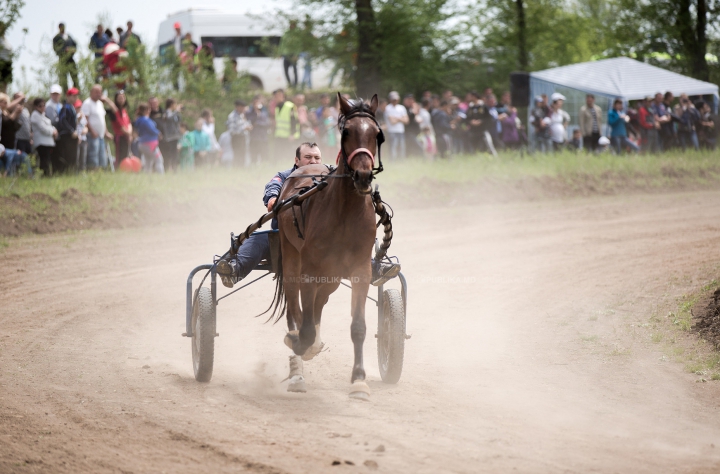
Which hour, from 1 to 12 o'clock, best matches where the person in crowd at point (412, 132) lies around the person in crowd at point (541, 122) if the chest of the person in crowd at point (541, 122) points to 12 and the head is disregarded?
the person in crowd at point (412, 132) is roughly at 2 o'clock from the person in crowd at point (541, 122).

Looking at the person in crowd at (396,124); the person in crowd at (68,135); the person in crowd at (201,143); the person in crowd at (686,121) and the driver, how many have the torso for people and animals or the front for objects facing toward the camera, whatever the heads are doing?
4

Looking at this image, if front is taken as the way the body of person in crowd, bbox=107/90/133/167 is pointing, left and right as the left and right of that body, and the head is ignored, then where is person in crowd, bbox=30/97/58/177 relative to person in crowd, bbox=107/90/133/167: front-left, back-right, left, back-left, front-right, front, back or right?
front-right

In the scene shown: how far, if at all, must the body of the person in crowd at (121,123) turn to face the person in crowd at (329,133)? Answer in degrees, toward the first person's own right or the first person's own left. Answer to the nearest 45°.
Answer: approximately 90° to the first person's own left

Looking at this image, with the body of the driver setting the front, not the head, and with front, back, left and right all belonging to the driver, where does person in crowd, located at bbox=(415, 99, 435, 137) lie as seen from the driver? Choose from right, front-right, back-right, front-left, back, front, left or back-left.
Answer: back

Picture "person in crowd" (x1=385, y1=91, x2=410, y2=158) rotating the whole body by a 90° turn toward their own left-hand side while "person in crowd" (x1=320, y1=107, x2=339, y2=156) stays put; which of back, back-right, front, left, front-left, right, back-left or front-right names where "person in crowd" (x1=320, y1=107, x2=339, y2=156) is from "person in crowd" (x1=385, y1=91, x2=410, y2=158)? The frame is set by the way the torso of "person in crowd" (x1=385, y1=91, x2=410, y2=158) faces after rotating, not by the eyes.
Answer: back-right

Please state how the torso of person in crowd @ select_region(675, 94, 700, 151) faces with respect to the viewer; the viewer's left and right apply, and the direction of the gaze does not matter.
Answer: facing the viewer

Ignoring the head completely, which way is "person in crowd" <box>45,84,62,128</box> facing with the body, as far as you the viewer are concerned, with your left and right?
facing the viewer and to the right of the viewer

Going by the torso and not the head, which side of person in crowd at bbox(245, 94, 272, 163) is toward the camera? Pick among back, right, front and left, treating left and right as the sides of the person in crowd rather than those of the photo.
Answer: front

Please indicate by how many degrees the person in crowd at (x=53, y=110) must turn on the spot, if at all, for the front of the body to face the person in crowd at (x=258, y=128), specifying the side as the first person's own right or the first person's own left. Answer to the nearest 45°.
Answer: approximately 90° to the first person's own left

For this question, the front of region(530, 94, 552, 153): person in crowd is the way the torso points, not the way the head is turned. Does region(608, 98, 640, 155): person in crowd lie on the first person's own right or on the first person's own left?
on the first person's own left

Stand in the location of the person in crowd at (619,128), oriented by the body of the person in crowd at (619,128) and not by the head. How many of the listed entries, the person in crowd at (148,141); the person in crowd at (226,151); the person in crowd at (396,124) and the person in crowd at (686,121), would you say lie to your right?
3

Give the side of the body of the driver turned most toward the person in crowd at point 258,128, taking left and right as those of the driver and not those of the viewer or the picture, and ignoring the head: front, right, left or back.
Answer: back

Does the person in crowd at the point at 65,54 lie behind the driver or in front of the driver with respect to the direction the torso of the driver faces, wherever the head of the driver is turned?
behind
